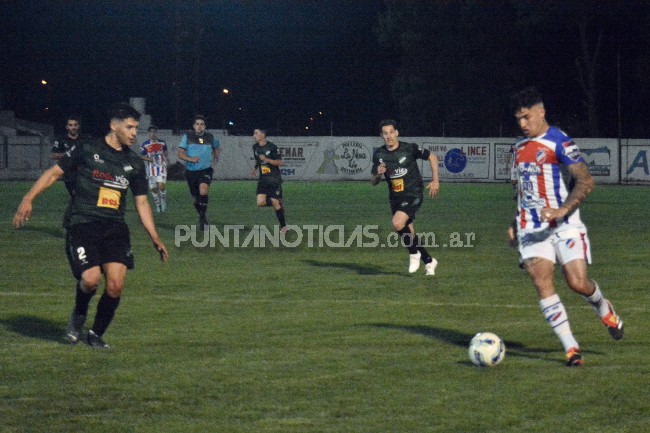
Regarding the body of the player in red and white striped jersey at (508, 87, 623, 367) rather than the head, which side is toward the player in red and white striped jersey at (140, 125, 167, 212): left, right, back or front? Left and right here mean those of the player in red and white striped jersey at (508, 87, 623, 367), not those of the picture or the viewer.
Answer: right

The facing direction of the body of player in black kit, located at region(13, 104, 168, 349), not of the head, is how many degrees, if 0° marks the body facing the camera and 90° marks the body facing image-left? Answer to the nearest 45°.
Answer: approximately 315°

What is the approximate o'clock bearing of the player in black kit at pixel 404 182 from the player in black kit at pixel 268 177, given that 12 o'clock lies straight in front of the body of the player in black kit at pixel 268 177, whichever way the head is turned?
the player in black kit at pixel 404 182 is roughly at 10 o'clock from the player in black kit at pixel 268 177.

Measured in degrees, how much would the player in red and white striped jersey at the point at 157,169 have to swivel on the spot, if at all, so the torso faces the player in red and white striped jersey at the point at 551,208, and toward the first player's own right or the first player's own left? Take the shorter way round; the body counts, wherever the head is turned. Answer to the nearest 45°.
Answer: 0° — they already face them

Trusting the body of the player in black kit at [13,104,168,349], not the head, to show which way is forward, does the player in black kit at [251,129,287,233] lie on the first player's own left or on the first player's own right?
on the first player's own left

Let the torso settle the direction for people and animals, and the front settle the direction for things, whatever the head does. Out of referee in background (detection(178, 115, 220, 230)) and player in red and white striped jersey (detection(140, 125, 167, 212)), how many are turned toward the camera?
2

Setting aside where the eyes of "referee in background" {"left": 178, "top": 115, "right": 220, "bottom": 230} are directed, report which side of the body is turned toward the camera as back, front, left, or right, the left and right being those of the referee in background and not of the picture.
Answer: front

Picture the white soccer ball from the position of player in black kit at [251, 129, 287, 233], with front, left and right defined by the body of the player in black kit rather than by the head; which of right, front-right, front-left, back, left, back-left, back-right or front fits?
front-left

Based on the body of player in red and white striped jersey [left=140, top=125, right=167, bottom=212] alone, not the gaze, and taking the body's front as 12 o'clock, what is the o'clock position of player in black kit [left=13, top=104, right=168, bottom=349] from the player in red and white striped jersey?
The player in black kit is roughly at 12 o'clock from the player in red and white striped jersey.

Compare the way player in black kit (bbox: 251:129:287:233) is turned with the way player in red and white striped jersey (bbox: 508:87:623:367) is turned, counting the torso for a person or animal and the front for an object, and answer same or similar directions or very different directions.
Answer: same or similar directions

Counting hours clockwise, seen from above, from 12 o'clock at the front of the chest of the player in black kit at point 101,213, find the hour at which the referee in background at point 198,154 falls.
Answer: The referee in background is roughly at 8 o'clock from the player in black kit.

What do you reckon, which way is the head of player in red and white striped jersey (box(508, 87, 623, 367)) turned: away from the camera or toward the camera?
toward the camera

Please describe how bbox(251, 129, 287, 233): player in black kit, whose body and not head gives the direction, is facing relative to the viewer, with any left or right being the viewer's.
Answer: facing the viewer and to the left of the viewer
